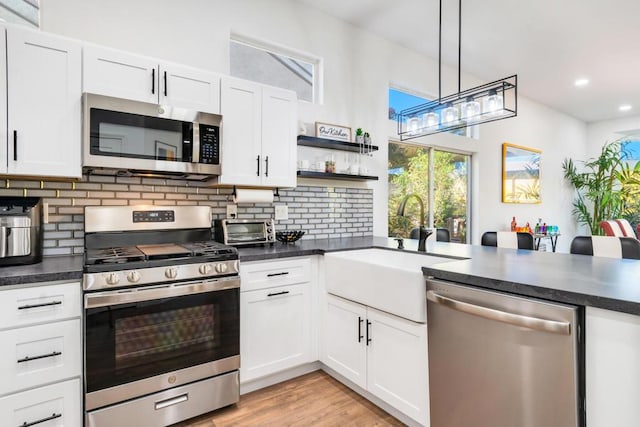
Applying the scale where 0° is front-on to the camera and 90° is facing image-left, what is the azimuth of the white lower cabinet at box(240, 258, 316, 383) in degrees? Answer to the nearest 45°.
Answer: approximately 315°

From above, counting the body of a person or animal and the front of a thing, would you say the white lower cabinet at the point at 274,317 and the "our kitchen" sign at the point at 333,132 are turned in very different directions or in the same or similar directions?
same or similar directions

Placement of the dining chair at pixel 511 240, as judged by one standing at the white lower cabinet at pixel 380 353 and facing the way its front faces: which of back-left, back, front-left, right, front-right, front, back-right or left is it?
back

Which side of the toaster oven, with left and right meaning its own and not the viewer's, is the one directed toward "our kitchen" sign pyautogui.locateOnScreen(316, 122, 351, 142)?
left

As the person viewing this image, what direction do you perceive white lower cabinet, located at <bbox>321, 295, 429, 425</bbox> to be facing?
facing the viewer and to the left of the viewer

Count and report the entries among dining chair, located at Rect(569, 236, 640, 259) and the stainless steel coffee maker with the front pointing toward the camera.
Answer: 2

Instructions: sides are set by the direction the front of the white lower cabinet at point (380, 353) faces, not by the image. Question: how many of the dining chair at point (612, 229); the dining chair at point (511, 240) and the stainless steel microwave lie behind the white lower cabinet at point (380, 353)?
2

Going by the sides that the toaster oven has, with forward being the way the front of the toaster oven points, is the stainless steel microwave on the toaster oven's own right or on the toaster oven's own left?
on the toaster oven's own right

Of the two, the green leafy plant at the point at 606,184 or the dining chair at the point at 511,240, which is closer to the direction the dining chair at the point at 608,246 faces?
the dining chair

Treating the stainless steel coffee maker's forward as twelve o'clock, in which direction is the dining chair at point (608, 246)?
The dining chair is roughly at 10 o'clock from the stainless steel coffee maker.

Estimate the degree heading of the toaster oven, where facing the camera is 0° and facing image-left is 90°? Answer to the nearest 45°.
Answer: approximately 315°

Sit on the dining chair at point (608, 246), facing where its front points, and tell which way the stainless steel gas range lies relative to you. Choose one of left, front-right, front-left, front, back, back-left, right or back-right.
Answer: front-right

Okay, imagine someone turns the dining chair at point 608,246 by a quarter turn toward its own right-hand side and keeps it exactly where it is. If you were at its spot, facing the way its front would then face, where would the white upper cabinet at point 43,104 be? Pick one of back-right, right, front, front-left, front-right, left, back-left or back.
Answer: front-left

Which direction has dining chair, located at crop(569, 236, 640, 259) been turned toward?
toward the camera

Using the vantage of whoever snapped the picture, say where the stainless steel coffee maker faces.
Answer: facing the viewer
